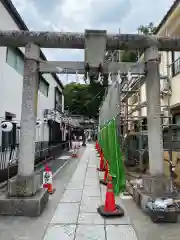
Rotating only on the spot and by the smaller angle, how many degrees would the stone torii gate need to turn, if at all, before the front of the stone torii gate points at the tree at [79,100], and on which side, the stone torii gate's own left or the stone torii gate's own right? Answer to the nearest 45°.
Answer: approximately 180°

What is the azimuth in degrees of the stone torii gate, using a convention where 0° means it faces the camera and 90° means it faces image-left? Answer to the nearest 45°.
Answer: approximately 0°

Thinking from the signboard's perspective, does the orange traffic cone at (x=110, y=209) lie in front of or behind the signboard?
in front

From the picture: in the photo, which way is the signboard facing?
toward the camera

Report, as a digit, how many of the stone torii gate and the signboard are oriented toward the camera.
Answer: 2
